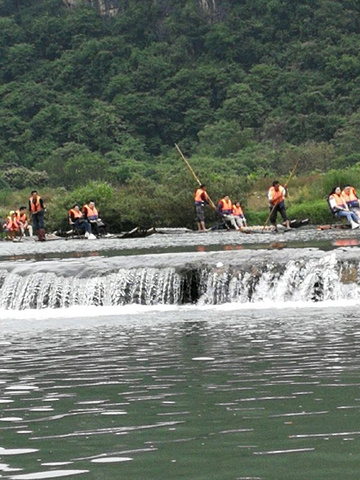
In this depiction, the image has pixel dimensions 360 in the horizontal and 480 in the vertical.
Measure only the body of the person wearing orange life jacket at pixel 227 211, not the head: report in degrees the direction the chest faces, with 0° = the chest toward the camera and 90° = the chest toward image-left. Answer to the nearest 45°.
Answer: approximately 315°

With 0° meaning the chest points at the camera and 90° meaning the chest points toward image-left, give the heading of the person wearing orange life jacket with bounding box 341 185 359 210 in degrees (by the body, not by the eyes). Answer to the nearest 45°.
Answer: approximately 315°

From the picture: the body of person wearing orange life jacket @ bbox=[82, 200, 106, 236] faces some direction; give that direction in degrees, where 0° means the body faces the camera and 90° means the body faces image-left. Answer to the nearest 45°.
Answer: approximately 315°
